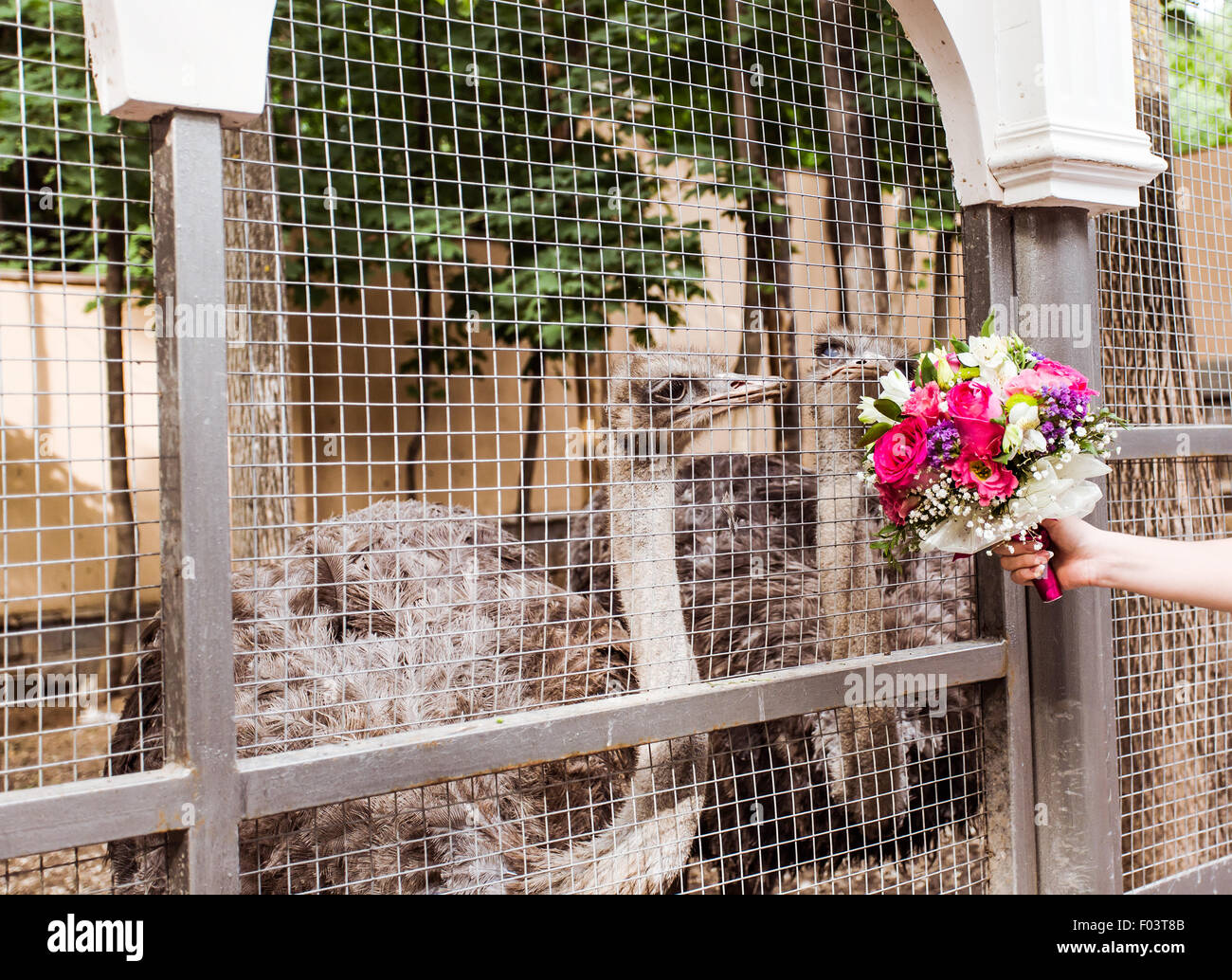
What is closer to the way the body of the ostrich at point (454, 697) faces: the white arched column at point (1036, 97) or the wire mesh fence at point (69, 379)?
the white arched column

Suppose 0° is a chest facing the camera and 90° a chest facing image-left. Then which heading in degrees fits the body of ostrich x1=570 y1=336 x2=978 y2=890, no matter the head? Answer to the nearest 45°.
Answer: approximately 315°

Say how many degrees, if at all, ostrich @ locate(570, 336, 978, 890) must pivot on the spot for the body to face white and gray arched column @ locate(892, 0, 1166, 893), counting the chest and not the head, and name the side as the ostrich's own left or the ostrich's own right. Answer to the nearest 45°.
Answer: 0° — it already faces it

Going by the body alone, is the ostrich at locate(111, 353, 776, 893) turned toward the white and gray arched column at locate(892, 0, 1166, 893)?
yes

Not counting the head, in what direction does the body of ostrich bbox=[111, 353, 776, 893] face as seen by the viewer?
to the viewer's right
